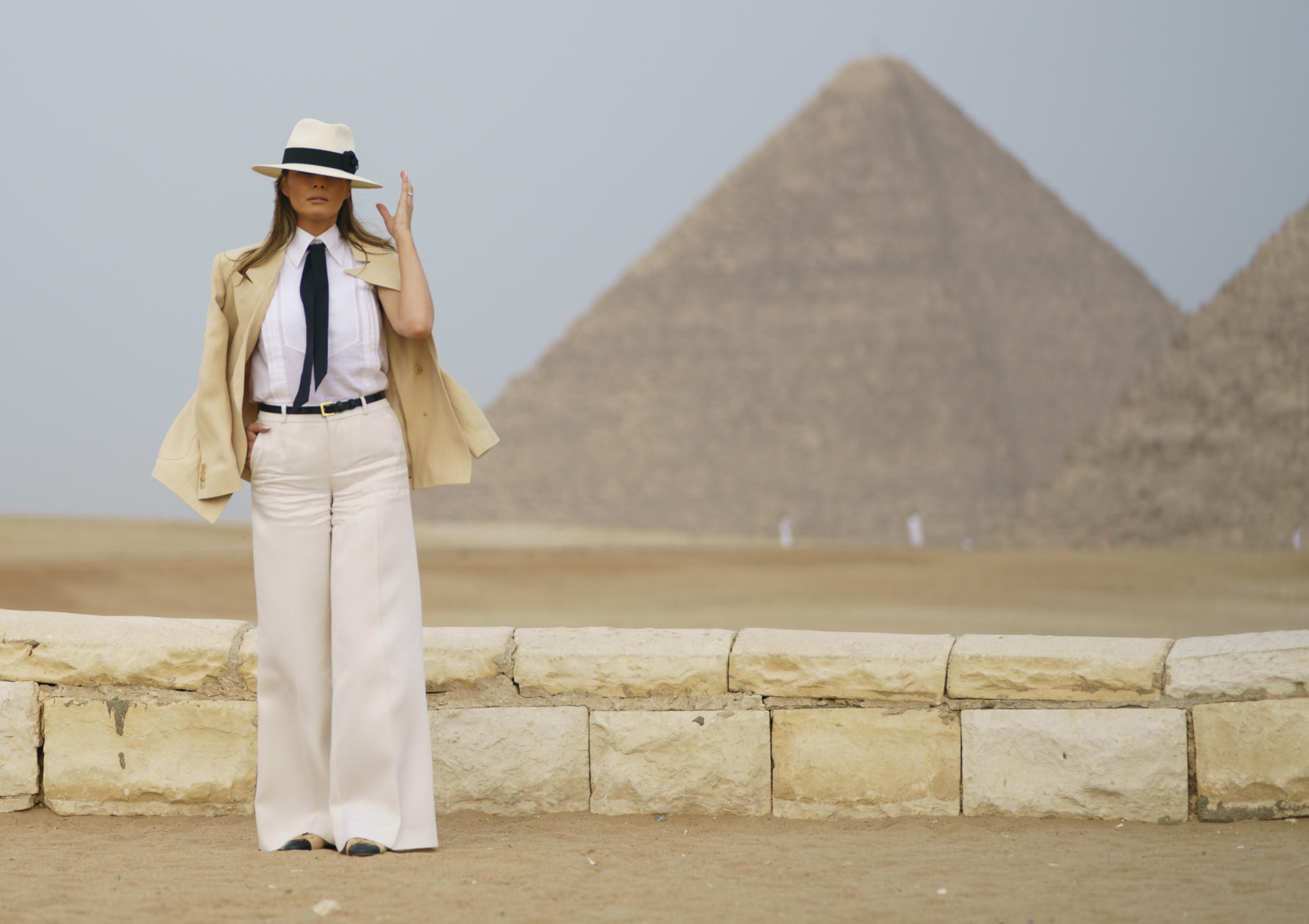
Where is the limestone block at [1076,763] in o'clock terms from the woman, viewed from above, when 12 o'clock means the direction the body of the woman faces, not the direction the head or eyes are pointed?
The limestone block is roughly at 9 o'clock from the woman.

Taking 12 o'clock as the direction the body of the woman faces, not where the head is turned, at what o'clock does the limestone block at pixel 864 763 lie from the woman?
The limestone block is roughly at 9 o'clock from the woman.

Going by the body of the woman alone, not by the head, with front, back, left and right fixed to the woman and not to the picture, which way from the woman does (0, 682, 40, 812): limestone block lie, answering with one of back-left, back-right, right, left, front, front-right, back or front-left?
back-right

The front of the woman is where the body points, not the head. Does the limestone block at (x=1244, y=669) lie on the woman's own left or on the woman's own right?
on the woman's own left

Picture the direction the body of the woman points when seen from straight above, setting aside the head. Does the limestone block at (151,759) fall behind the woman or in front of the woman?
behind

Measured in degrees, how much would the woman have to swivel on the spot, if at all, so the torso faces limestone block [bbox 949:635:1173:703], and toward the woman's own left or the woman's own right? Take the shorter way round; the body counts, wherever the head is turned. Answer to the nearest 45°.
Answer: approximately 90° to the woman's own left

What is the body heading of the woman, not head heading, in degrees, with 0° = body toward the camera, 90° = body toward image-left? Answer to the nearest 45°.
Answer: approximately 0°
